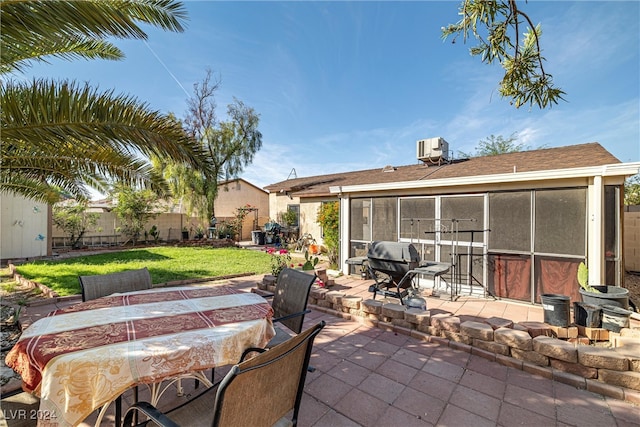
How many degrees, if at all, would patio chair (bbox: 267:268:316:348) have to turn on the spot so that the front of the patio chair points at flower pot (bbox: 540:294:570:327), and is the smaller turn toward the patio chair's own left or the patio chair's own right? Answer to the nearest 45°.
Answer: approximately 135° to the patio chair's own left

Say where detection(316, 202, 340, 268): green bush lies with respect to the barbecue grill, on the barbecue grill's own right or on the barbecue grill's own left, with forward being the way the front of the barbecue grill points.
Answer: on the barbecue grill's own right

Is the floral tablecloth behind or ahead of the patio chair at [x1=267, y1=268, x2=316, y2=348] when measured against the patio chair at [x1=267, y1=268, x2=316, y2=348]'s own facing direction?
ahead

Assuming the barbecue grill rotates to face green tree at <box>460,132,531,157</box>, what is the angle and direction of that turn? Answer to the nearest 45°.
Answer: approximately 135° to its right

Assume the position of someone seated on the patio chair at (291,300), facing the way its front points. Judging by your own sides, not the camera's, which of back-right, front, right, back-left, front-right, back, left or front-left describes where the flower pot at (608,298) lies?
back-left

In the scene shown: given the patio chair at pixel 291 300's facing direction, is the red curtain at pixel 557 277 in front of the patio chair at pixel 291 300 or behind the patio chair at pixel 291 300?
behind

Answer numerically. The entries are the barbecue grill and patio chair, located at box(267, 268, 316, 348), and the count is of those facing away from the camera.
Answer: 0

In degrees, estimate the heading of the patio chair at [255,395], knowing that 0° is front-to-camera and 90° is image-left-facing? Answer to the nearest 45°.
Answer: approximately 135°

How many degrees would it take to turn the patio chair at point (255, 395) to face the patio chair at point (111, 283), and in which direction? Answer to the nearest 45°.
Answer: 0° — it already faces it

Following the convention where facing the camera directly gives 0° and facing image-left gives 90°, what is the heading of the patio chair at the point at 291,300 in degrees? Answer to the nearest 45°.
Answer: approximately 45°

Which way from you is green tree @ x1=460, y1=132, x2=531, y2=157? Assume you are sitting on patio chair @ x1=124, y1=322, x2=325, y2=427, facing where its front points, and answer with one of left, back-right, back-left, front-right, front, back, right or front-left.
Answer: right

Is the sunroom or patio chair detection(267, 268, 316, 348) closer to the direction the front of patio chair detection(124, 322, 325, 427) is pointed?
the patio chair
